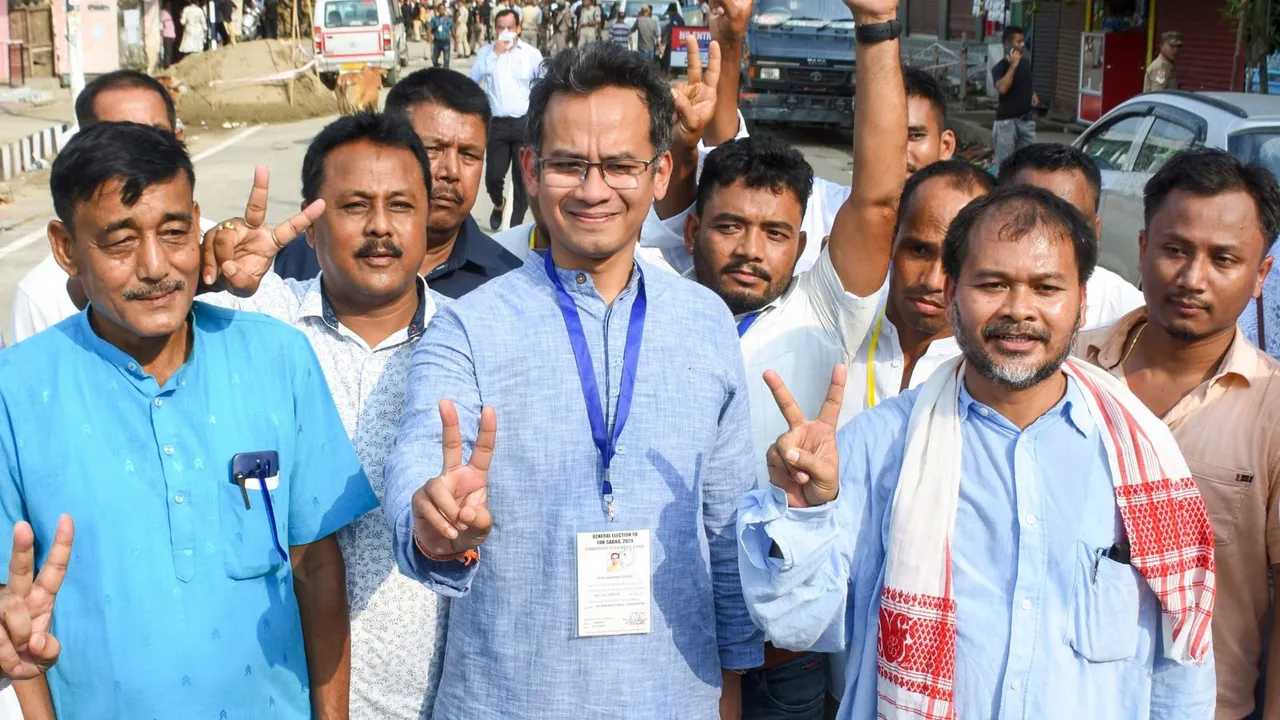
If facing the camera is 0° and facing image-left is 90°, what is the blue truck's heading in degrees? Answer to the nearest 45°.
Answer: approximately 0°

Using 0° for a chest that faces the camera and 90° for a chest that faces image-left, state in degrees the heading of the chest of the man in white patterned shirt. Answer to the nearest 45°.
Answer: approximately 0°

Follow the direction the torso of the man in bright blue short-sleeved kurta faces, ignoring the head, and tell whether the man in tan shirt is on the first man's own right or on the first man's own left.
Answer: on the first man's own left

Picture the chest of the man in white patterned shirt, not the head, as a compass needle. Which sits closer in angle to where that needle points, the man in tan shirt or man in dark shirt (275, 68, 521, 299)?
the man in tan shirt

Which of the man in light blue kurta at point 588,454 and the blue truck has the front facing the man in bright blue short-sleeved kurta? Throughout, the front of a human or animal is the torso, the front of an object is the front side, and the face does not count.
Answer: the blue truck

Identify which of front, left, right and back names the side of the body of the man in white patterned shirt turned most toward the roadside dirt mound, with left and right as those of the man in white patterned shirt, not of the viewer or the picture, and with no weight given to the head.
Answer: back

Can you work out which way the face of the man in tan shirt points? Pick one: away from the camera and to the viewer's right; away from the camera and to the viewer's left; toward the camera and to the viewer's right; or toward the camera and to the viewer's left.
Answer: toward the camera and to the viewer's left

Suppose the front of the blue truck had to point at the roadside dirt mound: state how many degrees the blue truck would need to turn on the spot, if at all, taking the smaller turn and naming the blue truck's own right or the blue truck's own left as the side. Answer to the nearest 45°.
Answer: approximately 135° to the blue truck's own right
